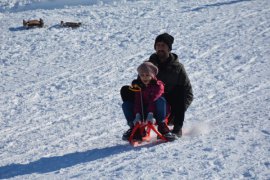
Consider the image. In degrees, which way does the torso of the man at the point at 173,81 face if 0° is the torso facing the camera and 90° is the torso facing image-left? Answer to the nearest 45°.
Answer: approximately 45°

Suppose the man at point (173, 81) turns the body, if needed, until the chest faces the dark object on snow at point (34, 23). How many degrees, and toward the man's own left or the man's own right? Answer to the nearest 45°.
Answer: approximately 90° to the man's own right
